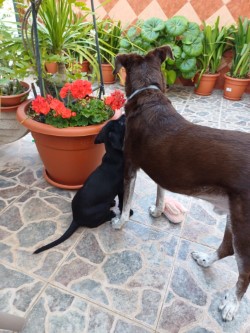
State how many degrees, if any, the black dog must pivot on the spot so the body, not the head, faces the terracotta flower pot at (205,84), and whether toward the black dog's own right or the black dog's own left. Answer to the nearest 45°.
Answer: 0° — it already faces it

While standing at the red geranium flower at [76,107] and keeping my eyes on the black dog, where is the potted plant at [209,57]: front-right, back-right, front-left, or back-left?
back-left

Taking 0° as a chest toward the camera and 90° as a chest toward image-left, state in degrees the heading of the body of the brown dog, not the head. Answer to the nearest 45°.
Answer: approximately 135°

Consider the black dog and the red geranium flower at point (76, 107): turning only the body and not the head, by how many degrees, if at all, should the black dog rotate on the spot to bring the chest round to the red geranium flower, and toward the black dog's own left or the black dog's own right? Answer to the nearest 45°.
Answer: approximately 45° to the black dog's own left

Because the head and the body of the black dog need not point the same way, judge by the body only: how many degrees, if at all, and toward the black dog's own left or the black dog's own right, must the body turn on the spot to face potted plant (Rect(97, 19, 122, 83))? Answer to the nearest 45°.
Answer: approximately 45° to the black dog's own left

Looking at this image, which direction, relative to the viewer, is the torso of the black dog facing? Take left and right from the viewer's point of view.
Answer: facing away from the viewer and to the right of the viewer

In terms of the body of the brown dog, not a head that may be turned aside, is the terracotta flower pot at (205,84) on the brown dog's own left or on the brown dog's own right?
on the brown dog's own right

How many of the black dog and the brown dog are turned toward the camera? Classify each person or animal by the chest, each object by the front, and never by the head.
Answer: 0
